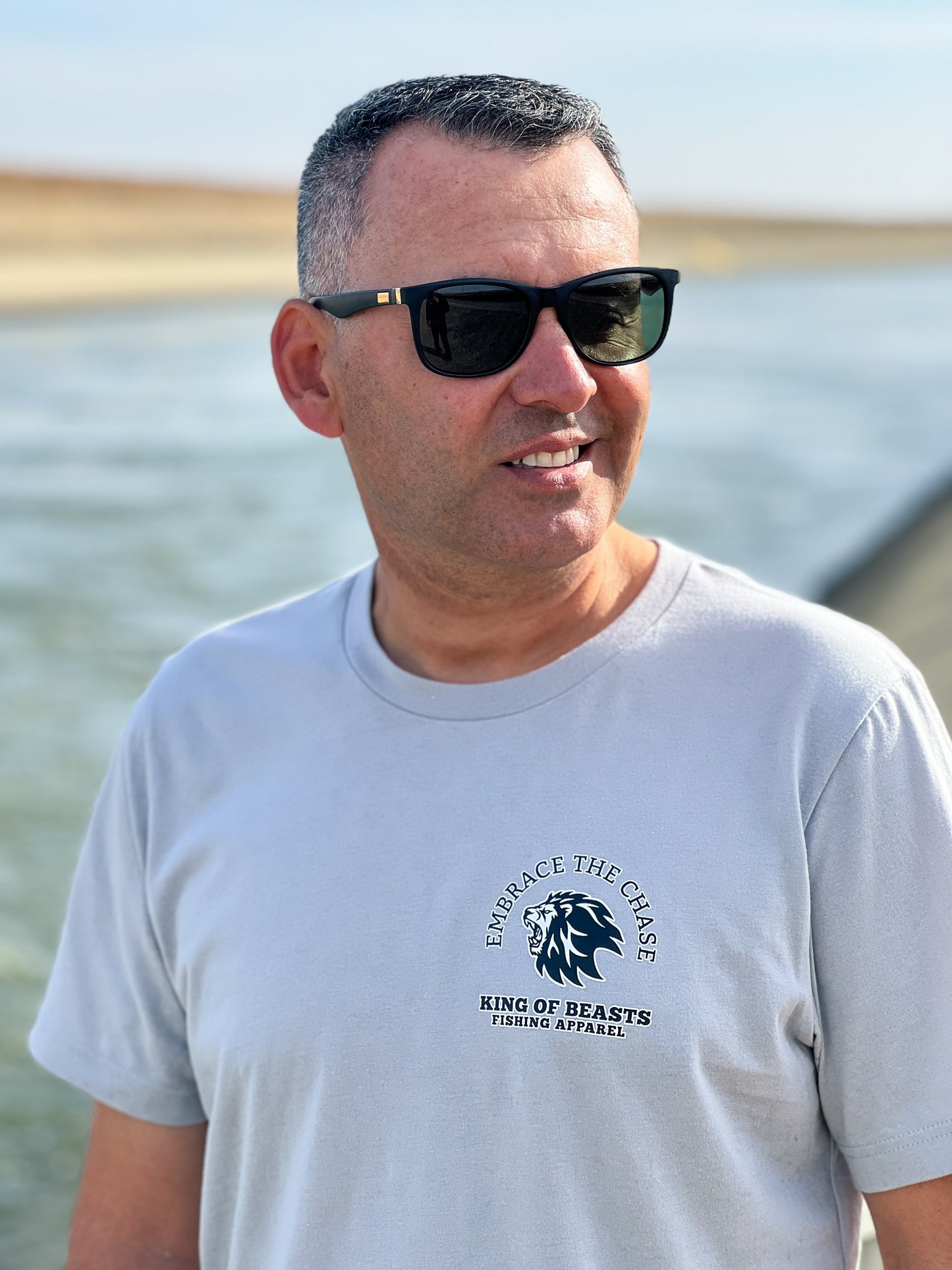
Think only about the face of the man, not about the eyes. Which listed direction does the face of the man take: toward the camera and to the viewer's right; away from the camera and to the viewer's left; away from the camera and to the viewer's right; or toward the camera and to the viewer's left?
toward the camera and to the viewer's right

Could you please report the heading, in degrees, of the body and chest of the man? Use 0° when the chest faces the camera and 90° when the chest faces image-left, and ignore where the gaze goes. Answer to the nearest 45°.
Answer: approximately 0°
